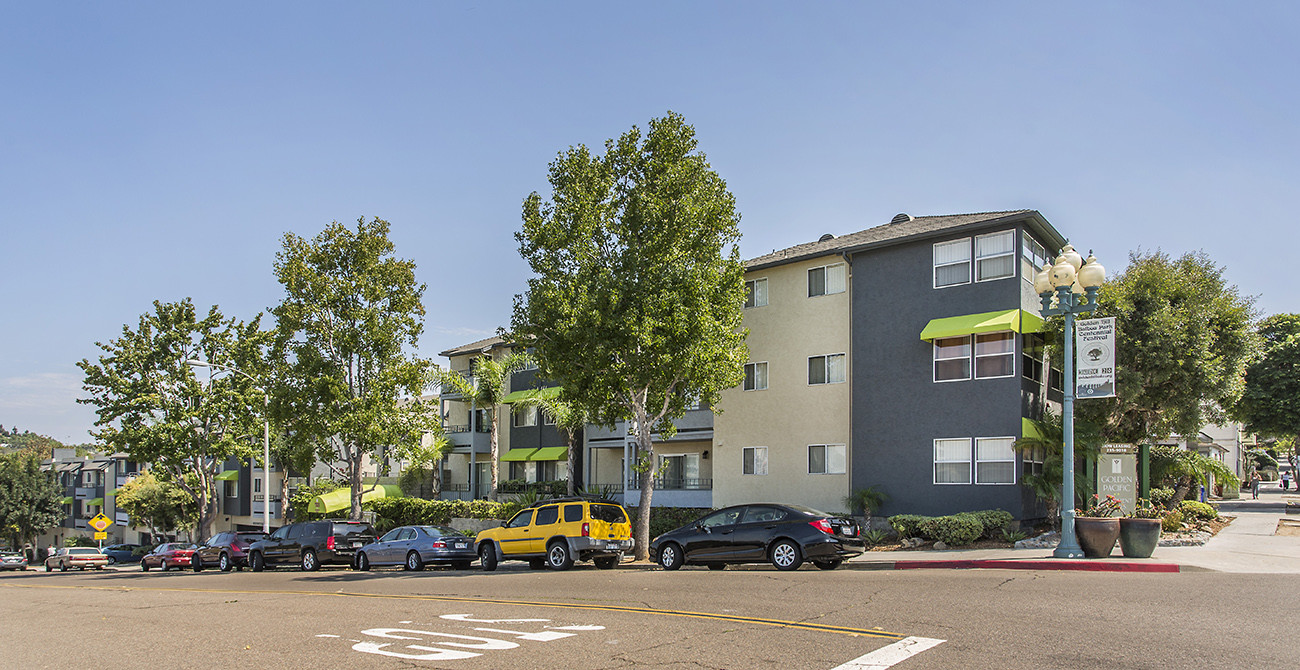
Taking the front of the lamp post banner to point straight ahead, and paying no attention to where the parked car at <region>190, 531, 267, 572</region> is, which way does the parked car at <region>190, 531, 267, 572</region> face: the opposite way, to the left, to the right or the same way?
to the right

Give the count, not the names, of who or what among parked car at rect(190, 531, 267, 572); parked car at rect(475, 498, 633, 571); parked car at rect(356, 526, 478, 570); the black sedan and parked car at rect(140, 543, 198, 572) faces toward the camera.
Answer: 0

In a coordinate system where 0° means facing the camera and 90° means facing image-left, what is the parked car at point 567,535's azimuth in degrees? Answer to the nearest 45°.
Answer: approximately 135°

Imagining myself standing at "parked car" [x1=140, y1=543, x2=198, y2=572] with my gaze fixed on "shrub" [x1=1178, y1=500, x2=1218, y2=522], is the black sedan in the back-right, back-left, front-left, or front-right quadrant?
front-right

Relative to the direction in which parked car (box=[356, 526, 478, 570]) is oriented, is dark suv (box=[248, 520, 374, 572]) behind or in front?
in front

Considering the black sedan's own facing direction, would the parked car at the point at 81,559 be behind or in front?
in front

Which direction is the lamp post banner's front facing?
toward the camera

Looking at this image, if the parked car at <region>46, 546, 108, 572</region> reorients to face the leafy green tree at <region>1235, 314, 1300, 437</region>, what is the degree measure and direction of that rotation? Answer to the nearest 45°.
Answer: approximately 180°

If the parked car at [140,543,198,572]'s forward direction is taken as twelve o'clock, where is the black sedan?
The black sedan is roughly at 7 o'clock from the parked car.

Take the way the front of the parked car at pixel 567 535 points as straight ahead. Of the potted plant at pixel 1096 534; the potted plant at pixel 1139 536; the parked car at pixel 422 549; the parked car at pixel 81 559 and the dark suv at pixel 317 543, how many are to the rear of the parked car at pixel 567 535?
2

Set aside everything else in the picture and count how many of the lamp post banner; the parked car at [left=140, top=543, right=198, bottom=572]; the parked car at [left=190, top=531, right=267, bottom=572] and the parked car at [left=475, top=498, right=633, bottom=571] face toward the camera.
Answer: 1

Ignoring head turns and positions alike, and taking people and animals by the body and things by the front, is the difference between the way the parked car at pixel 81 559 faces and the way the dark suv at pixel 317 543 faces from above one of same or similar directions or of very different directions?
same or similar directions

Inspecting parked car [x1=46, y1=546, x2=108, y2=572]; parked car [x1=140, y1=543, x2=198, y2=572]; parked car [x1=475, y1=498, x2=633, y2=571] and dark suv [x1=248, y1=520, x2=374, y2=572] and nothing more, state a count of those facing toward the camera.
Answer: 0

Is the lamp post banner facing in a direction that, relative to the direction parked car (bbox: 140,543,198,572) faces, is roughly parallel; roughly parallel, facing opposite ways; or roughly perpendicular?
roughly perpendicular

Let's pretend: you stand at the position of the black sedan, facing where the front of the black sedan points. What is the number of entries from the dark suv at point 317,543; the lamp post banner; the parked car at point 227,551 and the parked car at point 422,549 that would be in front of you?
3
